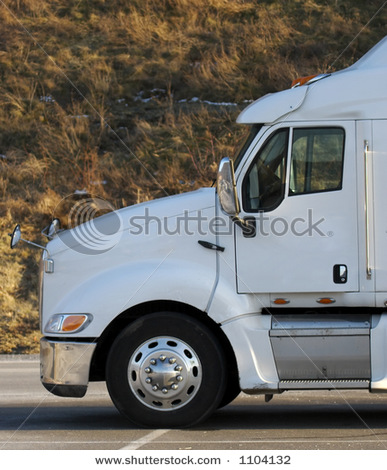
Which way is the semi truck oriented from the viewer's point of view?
to the viewer's left
